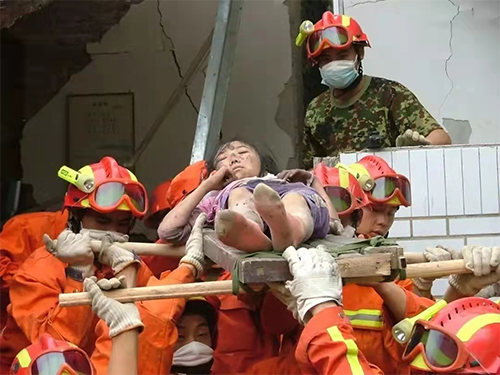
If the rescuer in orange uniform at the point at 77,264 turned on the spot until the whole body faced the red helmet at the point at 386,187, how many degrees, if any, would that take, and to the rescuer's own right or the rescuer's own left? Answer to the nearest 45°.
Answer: approximately 45° to the rescuer's own left

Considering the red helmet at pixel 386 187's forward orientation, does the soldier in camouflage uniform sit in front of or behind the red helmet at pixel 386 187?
behind

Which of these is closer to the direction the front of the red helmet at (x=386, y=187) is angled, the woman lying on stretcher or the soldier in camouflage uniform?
the woman lying on stretcher

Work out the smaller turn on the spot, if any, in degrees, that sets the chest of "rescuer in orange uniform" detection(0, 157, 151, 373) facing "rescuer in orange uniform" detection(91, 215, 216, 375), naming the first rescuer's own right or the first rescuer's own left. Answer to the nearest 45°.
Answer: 0° — they already face them
